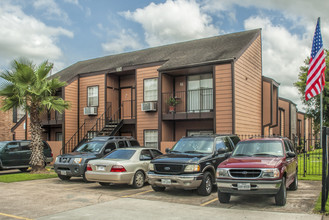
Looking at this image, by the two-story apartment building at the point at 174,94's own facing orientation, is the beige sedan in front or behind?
in front

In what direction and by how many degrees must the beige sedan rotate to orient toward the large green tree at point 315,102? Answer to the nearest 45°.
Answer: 0° — it already faces it

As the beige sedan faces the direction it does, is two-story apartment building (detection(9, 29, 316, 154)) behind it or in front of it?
in front

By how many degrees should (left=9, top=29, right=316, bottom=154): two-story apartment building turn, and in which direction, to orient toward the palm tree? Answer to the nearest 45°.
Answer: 0° — it already faces it

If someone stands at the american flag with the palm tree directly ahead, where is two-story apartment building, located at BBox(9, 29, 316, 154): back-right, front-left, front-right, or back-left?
front-right

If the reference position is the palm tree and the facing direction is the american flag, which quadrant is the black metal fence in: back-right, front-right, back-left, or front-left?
front-right

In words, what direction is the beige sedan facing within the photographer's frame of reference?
facing away from the viewer and to the right of the viewer

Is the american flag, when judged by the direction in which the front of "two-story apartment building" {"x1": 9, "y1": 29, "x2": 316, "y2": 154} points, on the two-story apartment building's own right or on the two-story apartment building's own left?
on the two-story apartment building's own left

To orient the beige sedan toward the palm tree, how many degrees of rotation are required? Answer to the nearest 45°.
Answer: approximately 90° to its left

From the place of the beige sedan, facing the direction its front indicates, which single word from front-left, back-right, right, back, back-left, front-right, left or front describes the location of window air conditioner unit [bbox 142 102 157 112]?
front-left

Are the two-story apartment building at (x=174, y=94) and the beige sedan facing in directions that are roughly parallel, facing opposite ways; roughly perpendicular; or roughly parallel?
roughly parallel, facing opposite ways

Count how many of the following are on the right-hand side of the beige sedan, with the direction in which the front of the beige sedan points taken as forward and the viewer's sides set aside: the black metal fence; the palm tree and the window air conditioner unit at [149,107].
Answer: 1

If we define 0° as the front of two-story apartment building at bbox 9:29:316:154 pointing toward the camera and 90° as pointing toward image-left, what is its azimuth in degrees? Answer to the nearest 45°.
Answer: approximately 45°

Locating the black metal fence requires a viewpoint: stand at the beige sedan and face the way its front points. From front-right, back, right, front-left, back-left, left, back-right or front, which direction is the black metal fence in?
right

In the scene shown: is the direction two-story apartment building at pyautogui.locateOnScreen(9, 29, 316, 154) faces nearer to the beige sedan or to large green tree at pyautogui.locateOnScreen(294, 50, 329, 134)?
the beige sedan
